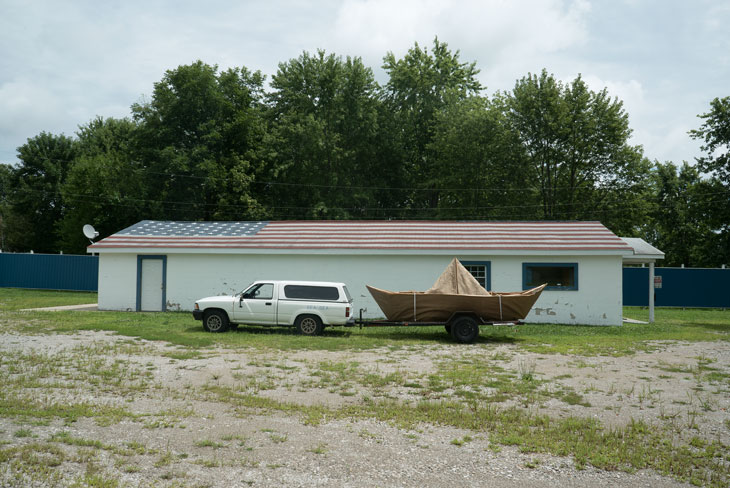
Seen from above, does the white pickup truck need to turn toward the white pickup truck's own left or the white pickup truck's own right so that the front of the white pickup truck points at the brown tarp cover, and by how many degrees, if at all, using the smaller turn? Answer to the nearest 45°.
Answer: approximately 180°

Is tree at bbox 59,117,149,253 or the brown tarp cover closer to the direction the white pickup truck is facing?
the tree

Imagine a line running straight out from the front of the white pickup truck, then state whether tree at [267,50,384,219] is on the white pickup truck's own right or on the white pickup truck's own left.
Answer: on the white pickup truck's own right

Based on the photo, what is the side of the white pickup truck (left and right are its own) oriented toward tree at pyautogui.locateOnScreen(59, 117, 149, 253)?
right

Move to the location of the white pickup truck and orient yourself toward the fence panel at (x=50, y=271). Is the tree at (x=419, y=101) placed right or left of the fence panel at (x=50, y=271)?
right

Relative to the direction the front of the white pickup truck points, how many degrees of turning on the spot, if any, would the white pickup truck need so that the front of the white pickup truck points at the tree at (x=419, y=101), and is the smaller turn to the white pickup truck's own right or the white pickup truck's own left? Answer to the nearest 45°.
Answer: approximately 90° to the white pickup truck's own right

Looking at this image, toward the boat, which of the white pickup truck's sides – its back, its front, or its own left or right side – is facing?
back

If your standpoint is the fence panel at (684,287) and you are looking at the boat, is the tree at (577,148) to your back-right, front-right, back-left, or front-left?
back-right

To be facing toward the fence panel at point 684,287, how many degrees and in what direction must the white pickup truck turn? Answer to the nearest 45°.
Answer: approximately 135° to its right

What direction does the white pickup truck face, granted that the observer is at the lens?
facing to the left of the viewer

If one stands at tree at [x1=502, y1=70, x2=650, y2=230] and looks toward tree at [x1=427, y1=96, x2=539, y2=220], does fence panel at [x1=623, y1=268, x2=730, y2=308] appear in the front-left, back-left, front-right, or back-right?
back-left
